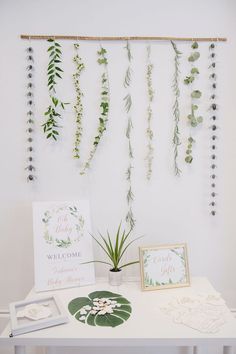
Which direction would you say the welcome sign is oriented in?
toward the camera

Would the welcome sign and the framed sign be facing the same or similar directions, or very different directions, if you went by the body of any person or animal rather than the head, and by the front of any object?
same or similar directions

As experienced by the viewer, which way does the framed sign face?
facing the viewer
